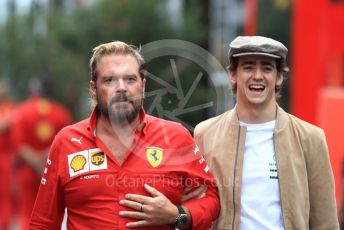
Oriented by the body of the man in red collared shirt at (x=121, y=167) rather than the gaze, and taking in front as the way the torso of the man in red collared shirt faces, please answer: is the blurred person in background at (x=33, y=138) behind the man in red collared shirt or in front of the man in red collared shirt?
behind

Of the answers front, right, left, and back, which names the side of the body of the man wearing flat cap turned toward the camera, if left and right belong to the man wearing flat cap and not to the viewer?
front

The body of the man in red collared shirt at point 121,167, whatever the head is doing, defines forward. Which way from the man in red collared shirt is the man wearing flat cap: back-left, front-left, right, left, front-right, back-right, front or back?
left

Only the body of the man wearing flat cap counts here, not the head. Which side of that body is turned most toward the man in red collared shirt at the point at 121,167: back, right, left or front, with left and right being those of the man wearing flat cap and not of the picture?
right

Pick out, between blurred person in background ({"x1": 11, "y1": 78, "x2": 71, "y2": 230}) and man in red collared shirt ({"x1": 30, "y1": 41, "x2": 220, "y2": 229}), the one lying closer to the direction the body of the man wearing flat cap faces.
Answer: the man in red collared shirt

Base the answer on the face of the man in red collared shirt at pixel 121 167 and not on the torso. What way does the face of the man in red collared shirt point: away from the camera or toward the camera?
toward the camera

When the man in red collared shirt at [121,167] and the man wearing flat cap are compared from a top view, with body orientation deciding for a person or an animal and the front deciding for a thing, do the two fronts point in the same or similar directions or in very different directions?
same or similar directions

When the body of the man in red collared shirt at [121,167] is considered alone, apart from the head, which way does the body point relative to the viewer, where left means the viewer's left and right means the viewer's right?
facing the viewer

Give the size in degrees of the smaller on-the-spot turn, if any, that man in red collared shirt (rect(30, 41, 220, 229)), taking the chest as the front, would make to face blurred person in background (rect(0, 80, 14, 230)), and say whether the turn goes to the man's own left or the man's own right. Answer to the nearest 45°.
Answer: approximately 180°

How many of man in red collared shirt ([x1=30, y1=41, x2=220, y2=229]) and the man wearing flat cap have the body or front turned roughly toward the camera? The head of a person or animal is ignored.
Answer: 2
